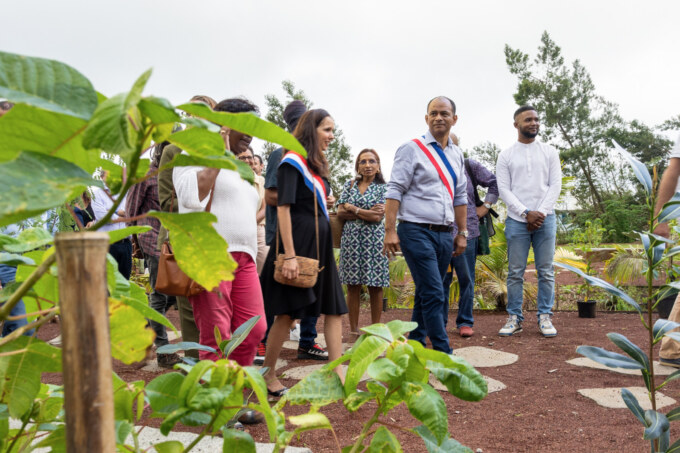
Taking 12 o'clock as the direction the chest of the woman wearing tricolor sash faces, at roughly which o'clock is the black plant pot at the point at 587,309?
The black plant pot is roughly at 9 o'clock from the woman wearing tricolor sash.

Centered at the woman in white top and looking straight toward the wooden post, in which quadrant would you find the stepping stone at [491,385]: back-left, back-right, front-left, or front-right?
back-left

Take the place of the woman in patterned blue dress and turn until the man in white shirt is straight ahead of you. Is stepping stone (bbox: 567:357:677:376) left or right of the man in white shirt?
right

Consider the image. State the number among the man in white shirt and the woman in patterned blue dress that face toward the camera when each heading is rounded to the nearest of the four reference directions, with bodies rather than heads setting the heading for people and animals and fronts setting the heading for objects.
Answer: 2

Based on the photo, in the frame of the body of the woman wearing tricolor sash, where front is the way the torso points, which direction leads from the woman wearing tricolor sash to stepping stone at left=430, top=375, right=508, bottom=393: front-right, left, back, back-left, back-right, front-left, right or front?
front-left
